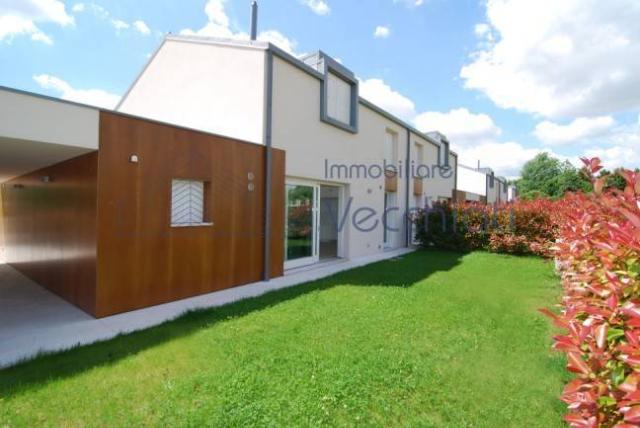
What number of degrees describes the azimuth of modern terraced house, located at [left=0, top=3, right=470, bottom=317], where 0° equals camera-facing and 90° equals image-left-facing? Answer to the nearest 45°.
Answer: approximately 315°

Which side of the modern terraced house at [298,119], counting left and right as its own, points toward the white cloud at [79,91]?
back

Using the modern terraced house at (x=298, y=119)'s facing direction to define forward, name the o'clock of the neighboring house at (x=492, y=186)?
The neighboring house is roughly at 9 o'clock from the modern terraced house.

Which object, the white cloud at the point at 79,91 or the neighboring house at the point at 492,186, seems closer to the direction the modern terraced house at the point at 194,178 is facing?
the neighboring house

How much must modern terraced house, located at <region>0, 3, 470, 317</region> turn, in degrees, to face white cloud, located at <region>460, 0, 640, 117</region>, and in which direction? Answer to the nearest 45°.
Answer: approximately 45° to its left
